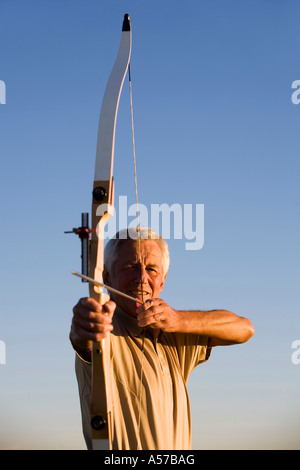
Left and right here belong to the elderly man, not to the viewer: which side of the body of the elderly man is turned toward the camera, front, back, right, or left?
front

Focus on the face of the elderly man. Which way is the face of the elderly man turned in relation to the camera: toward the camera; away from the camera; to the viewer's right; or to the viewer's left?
toward the camera
